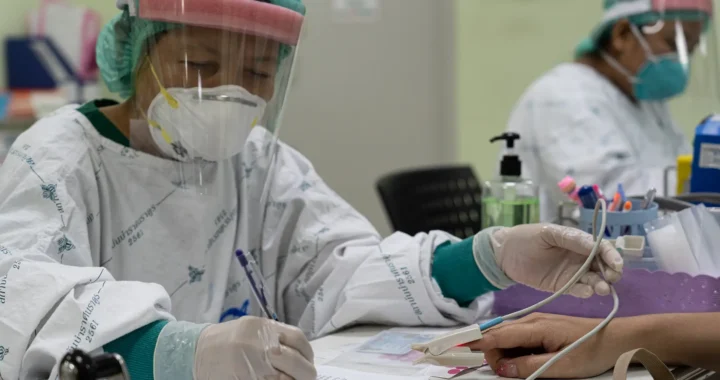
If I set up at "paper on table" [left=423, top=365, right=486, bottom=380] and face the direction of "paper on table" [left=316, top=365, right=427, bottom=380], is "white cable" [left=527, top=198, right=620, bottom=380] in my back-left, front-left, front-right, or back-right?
back-right

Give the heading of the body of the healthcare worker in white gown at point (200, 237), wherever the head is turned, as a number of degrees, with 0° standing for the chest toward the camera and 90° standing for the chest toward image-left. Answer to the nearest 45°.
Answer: approximately 315°

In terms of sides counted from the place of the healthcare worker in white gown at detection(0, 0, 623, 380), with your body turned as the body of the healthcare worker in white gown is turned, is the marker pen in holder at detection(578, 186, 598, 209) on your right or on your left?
on your left

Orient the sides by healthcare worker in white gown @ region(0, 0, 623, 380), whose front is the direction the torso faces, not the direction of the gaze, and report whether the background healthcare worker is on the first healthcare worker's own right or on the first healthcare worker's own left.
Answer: on the first healthcare worker's own left

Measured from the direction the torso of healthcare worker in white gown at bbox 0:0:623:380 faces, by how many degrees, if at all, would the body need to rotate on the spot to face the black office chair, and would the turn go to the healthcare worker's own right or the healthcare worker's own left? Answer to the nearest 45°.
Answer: approximately 90° to the healthcare worker's own left
